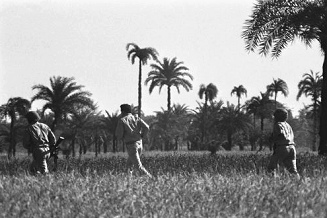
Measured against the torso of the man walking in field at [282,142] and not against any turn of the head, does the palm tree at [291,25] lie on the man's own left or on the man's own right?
on the man's own right

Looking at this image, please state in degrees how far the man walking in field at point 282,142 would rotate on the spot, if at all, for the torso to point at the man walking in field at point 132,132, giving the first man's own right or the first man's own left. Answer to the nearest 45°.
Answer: approximately 45° to the first man's own left

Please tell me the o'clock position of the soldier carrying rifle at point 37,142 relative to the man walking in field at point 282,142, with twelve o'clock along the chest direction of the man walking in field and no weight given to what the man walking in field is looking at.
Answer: The soldier carrying rifle is roughly at 10 o'clock from the man walking in field.

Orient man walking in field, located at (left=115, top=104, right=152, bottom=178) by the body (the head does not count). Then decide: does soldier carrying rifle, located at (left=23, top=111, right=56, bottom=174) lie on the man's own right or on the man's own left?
on the man's own left

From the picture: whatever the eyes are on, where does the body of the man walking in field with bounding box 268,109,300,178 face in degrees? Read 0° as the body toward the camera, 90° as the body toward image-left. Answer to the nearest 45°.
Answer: approximately 135°

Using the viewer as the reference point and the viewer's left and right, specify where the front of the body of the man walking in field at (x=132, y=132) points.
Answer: facing away from the viewer and to the left of the viewer
